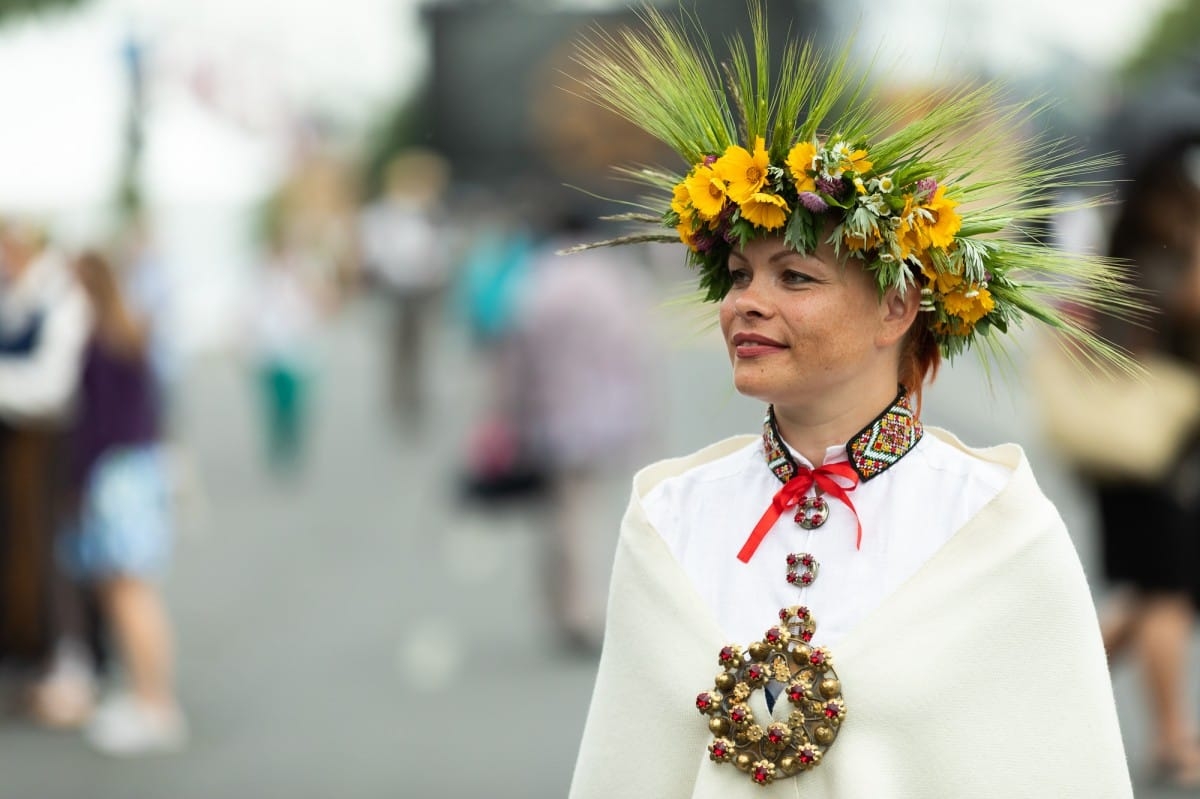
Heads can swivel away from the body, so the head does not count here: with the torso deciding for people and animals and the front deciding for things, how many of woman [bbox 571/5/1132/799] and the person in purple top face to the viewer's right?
0

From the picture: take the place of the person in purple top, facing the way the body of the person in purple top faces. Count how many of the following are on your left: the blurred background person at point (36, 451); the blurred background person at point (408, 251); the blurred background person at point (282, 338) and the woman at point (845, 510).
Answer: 1

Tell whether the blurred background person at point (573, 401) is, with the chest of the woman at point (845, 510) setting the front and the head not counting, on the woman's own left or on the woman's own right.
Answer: on the woman's own right

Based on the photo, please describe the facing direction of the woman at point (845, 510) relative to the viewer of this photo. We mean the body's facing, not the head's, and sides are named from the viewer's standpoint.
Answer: facing the viewer and to the left of the viewer

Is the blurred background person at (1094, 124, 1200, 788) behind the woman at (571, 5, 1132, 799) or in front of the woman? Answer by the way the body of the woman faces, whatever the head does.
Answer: behind
